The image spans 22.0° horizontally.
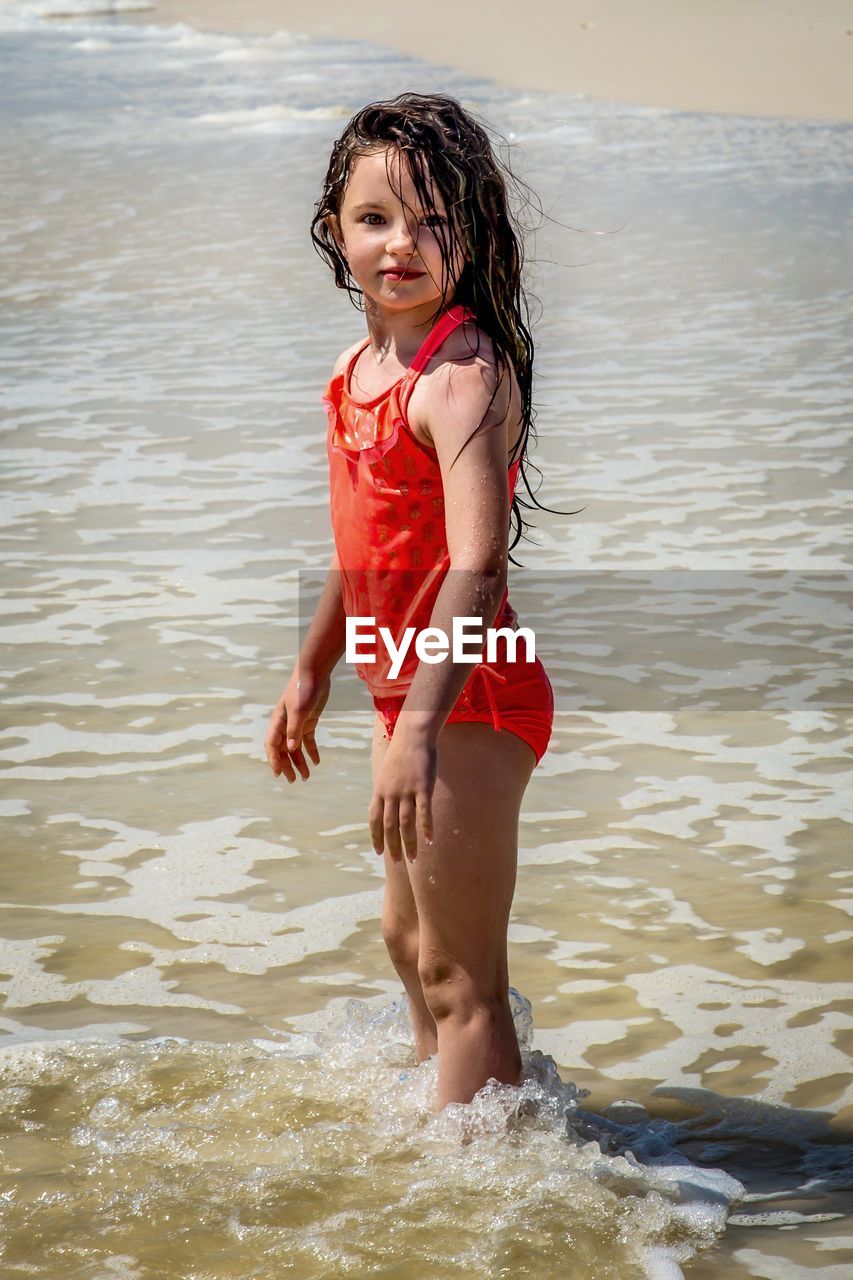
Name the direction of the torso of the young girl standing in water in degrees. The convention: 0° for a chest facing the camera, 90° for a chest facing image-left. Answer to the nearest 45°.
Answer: approximately 45°
